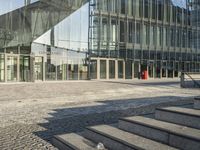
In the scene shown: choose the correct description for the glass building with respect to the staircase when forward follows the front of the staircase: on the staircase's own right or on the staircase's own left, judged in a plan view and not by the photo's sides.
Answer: on the staircase's own right

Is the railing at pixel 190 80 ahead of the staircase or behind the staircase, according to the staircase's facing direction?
behind
